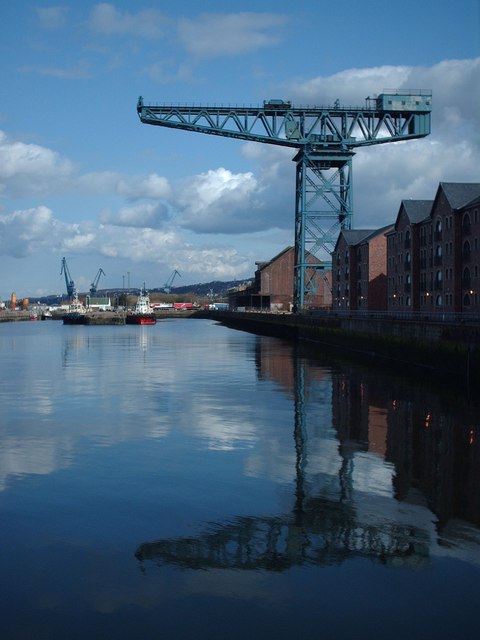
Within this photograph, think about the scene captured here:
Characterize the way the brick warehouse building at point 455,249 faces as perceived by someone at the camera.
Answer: facing the viewer and to the left of the viewer
